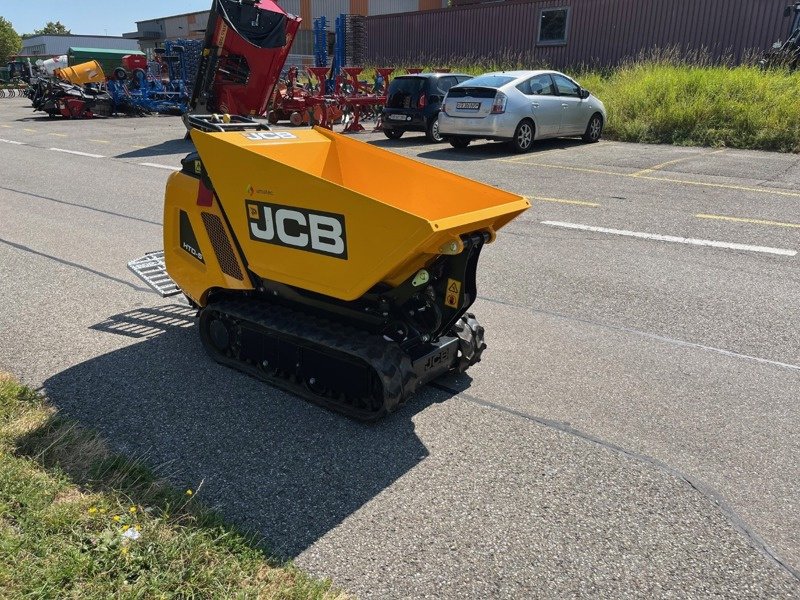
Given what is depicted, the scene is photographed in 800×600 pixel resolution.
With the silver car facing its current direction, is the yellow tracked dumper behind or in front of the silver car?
behind

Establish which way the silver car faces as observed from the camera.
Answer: facing away from the viewer and to the right of the viewer

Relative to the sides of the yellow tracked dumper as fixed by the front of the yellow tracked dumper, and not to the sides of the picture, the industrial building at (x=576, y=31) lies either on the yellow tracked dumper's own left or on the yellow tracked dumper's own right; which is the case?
on the yellow tracked dumper's own left

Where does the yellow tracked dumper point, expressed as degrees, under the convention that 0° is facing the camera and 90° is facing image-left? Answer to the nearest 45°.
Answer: approximately 315°

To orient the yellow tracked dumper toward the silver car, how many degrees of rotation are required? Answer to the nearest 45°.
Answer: approximately 135° to its left
